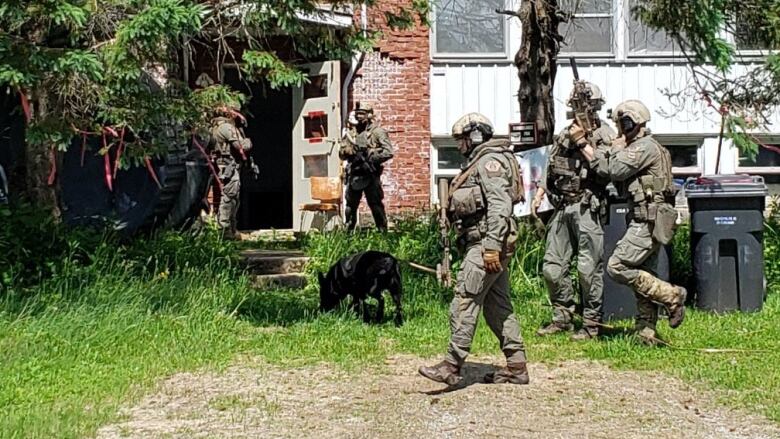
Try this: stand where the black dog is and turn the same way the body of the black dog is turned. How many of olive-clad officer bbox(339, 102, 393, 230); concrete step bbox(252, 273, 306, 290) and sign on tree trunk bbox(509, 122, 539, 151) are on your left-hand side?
0

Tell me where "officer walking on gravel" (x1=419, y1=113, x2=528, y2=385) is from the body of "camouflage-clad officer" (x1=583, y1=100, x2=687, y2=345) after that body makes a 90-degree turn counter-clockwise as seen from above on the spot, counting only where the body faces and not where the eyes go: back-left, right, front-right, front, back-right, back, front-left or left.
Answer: front-right

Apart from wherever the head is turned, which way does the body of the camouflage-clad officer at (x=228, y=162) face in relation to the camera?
to the viewer's right

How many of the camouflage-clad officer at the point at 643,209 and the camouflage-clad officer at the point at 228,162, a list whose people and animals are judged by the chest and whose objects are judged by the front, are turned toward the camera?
0

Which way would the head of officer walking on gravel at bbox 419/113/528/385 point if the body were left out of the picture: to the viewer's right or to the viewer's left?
to the viewer's left

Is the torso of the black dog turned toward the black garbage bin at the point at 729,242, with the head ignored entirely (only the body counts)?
no

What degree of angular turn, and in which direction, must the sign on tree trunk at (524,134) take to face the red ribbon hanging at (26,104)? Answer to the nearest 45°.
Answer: approximately 45° to its right

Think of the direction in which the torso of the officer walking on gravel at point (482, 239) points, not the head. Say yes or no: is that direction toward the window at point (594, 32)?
no

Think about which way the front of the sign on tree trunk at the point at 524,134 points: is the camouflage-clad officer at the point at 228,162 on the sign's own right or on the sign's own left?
on the sign's own right

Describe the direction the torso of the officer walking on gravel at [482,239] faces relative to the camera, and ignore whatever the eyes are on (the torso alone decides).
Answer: to the viewer's left

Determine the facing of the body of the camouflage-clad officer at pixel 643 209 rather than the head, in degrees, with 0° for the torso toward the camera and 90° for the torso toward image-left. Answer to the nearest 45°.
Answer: approximately 90°

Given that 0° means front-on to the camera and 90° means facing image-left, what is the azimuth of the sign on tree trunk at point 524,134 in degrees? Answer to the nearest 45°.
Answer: approximately 0°

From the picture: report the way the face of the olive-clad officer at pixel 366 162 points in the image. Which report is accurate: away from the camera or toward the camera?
toward the camera

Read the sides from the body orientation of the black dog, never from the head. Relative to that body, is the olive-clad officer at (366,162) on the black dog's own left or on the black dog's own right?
on the black dog's own right

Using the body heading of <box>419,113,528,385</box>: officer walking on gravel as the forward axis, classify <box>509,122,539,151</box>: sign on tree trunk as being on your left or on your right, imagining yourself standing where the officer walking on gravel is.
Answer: on your right
